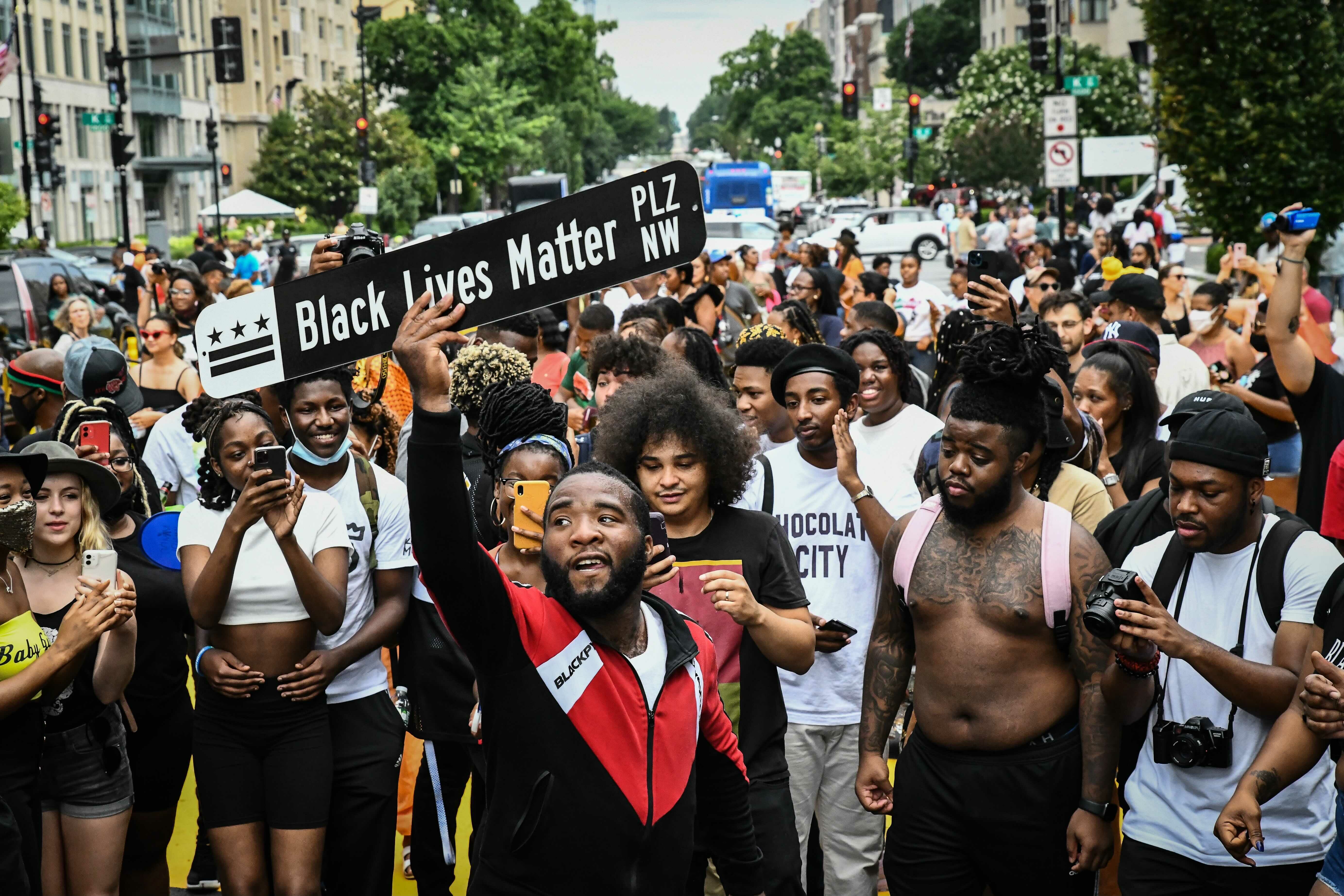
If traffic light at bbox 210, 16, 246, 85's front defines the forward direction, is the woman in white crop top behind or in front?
behind

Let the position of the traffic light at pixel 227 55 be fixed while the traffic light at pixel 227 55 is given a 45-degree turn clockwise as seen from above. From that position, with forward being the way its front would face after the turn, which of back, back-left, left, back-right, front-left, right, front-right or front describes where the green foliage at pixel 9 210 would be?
back

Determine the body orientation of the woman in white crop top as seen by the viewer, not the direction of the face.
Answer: toward the camera

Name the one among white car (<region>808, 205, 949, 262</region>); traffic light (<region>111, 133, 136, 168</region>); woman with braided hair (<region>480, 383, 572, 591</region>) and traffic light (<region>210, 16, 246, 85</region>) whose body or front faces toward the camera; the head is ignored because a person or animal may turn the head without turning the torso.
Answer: the woman with braided hair

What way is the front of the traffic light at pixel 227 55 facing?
away from the camera

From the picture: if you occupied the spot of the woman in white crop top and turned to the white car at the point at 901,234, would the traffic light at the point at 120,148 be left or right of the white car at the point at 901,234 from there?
left

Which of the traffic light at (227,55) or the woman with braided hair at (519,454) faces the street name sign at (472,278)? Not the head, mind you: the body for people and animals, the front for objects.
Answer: the woman with braided hair

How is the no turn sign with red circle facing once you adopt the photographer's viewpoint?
facing the viewer

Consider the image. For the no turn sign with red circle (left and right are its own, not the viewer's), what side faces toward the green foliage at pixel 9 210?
right

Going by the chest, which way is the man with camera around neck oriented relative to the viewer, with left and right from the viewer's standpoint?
facing the viewer and to the left of the viewer

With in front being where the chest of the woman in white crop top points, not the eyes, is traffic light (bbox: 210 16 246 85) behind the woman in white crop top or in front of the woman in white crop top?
behind
